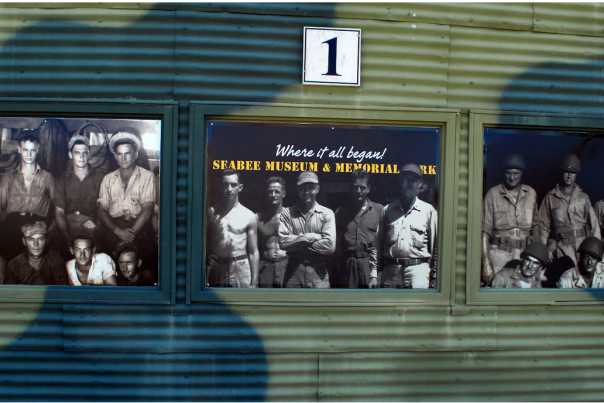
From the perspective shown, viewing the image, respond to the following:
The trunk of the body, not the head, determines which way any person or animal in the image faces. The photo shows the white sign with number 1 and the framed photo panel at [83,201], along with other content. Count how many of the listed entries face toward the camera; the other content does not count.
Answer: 2

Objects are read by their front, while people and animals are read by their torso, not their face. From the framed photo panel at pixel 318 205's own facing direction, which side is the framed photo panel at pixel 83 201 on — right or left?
on its right

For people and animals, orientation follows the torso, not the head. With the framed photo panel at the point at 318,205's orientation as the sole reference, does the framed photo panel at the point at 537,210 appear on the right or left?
on its left

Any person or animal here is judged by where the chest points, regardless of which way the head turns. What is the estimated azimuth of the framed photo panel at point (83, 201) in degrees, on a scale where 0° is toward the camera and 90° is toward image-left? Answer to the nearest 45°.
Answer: approximately 0°

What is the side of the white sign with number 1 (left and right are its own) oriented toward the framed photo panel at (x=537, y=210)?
left

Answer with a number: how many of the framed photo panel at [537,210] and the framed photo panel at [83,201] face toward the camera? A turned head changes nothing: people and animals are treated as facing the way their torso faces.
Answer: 2

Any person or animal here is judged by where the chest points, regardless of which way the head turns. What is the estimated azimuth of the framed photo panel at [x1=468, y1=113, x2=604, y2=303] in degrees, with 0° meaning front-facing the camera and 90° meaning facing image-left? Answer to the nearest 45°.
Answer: approximately 0°
